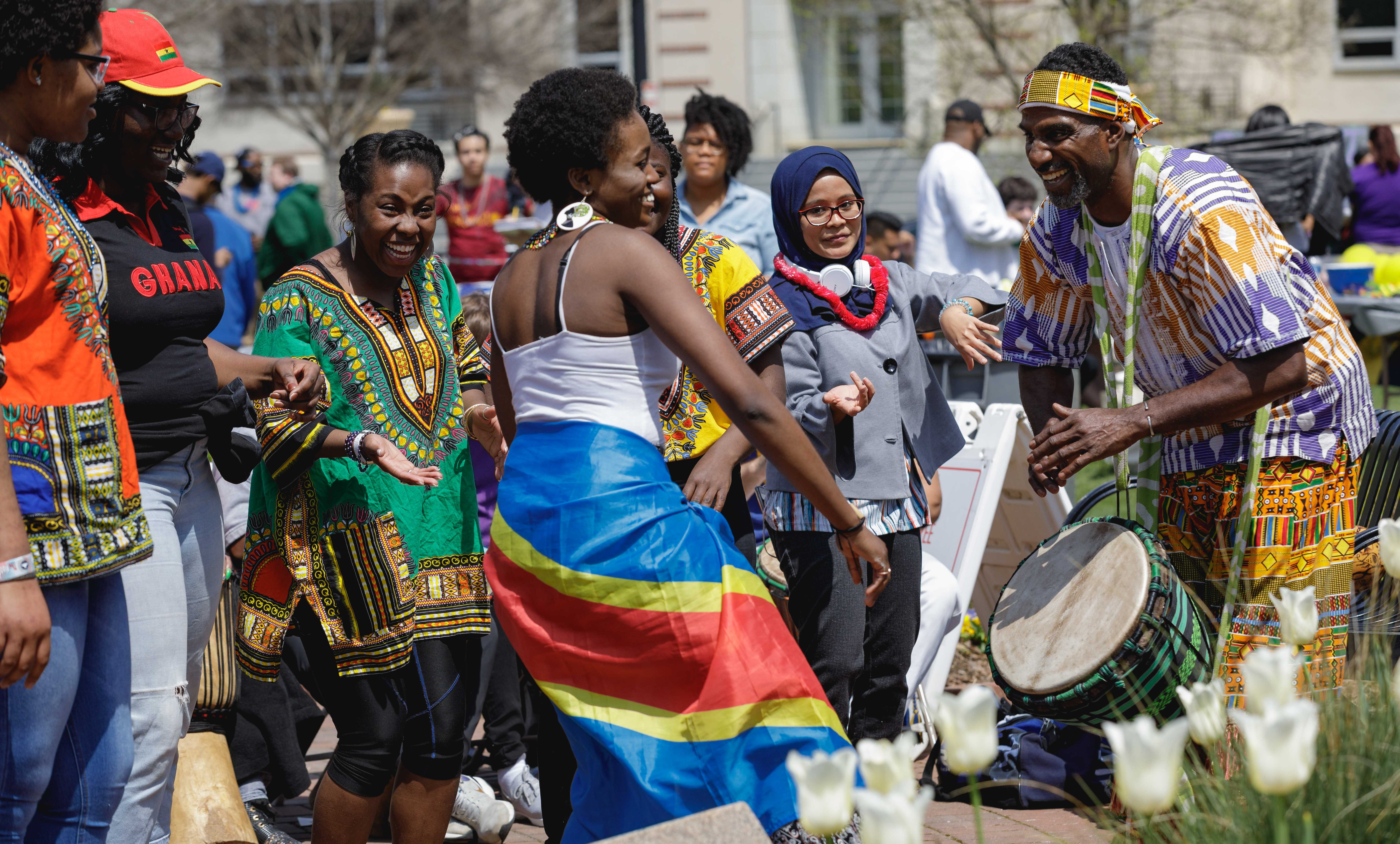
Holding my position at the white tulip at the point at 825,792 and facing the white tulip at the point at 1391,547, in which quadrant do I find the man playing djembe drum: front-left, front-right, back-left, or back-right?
front-left

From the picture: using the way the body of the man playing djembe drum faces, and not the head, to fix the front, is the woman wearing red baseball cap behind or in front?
in front

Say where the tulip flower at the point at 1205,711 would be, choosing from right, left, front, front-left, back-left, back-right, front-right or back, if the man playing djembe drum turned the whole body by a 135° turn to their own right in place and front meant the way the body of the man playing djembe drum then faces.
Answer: back

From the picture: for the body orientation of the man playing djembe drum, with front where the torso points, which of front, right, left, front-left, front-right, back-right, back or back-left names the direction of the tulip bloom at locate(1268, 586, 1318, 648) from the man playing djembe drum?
front-left

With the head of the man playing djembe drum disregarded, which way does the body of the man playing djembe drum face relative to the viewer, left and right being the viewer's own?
facing the viewer and to the left of the viewer

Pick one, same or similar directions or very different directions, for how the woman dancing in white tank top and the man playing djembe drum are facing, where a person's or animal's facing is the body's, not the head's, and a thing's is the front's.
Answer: very different directions

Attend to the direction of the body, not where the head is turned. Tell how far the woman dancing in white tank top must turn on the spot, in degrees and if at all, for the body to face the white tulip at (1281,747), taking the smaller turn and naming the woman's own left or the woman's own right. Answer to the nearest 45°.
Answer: approximately 90° to the woman's own right

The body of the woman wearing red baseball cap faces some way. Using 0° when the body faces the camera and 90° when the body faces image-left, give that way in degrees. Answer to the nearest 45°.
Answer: approximately 315°

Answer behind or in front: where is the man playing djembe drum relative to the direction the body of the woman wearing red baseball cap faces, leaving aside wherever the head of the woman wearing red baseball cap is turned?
in front

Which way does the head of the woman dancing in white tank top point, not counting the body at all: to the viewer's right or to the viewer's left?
to the viewer's right

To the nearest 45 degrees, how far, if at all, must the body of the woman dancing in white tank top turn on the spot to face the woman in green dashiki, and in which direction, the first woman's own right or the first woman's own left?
approximately 90° to the first woman's own left

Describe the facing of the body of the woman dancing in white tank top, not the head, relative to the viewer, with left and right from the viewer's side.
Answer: facing away from the viewer and to the right of the viewer

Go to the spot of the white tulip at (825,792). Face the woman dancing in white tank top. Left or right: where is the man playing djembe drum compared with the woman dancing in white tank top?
right

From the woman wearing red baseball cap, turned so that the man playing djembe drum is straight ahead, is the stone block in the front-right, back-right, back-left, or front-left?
front-right
